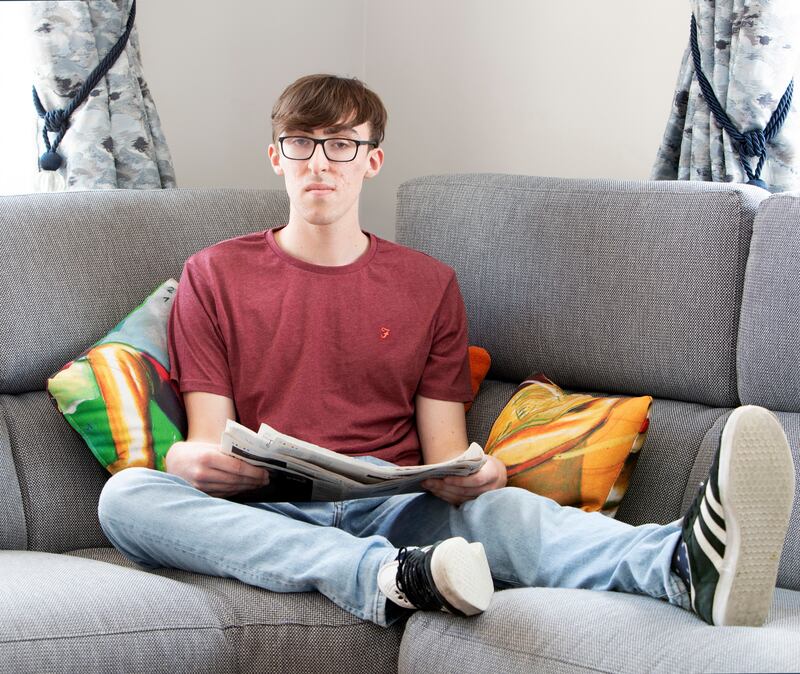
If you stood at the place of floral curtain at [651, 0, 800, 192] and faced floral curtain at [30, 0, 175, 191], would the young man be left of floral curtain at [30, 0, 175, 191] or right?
left

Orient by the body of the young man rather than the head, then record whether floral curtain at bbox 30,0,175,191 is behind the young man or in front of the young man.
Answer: behind

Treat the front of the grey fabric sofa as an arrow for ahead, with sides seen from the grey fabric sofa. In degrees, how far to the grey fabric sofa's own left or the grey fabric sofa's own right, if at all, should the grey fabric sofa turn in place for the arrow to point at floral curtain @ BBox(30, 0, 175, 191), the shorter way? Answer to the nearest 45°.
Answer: approximately 135° to the grey fabric sofa's own right

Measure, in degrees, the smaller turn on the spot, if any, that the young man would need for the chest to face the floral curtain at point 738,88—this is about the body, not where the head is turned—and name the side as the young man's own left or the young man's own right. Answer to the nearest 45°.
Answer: approximately 135° to the young man's own left

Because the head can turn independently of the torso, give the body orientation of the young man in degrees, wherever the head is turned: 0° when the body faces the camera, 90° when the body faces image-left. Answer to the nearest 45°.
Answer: approximately 0°

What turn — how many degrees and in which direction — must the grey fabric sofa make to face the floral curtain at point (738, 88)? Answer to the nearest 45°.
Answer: approximately 135° to its left
